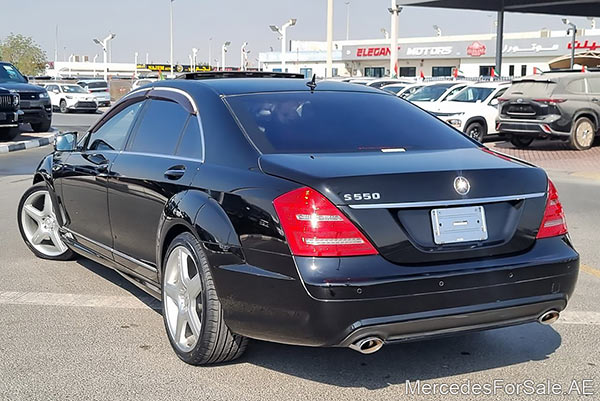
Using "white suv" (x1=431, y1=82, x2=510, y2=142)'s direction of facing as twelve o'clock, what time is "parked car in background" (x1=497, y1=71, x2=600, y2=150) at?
The parked car in background is roughly at 9 o'clock from the white suv.

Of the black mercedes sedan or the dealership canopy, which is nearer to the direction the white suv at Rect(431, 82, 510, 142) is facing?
the black mercedes sedan

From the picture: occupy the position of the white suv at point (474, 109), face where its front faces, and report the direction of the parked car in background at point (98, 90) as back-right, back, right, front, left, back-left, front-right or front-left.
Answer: right

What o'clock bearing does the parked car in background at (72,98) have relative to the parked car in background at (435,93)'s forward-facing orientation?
the parked car in background at (72,98) is roughly at 3 o'clock from the parked car in background at (435,93).

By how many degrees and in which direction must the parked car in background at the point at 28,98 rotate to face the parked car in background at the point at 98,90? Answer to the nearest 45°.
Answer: approximately 135° to its left

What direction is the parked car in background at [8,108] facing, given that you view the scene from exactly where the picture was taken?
facing the viewer and to the right of the viewer

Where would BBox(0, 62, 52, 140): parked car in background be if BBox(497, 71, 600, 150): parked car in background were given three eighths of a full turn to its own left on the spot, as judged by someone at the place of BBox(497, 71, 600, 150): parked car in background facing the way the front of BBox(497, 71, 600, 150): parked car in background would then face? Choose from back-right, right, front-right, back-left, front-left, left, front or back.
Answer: front

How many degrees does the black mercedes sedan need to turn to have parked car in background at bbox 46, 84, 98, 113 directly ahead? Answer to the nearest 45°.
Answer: approximately 45° to its right

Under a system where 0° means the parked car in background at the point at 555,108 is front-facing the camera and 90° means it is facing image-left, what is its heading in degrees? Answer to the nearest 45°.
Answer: approximately 225°

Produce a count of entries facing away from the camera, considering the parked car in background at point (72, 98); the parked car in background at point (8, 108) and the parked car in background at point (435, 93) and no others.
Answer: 0

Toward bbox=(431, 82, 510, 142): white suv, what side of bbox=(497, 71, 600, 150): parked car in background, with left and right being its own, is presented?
left

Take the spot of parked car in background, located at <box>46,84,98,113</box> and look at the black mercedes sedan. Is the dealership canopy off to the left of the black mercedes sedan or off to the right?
left

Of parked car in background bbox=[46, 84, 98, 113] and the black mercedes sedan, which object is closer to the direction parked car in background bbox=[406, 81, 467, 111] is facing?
the black mercedes sedan

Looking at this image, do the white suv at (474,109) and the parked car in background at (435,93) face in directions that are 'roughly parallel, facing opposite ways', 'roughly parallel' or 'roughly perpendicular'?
roughly parallel

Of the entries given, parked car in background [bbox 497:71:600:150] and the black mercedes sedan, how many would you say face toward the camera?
0

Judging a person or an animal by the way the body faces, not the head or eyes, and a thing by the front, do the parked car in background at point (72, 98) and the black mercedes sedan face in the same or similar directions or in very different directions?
very different directions
